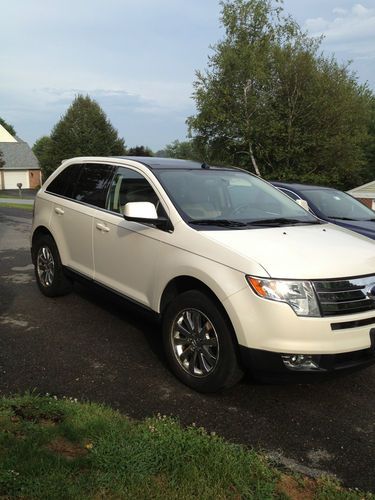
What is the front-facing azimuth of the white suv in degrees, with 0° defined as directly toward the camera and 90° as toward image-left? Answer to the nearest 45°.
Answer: approximately 315°

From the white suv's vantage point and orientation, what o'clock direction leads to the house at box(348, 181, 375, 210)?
The house is roughly at 8 o'clock from the white suv.

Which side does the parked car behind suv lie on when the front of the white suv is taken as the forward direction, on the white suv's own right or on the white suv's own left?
on the white suv's own left

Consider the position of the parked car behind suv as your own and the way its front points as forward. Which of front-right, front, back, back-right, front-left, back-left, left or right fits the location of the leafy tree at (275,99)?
back-left

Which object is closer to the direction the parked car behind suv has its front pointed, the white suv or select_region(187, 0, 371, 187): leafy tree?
the white suv

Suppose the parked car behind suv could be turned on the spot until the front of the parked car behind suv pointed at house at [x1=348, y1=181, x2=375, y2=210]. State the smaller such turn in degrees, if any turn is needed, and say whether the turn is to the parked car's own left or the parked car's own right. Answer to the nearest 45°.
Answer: approximately 135° to the parked car's own left

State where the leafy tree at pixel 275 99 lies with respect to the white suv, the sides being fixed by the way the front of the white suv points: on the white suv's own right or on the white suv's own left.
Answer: on the white suv's own left

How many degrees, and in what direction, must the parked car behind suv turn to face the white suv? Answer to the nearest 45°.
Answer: approximately 45° to its right

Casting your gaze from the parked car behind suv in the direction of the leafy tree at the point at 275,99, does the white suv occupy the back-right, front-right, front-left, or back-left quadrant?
back-left
